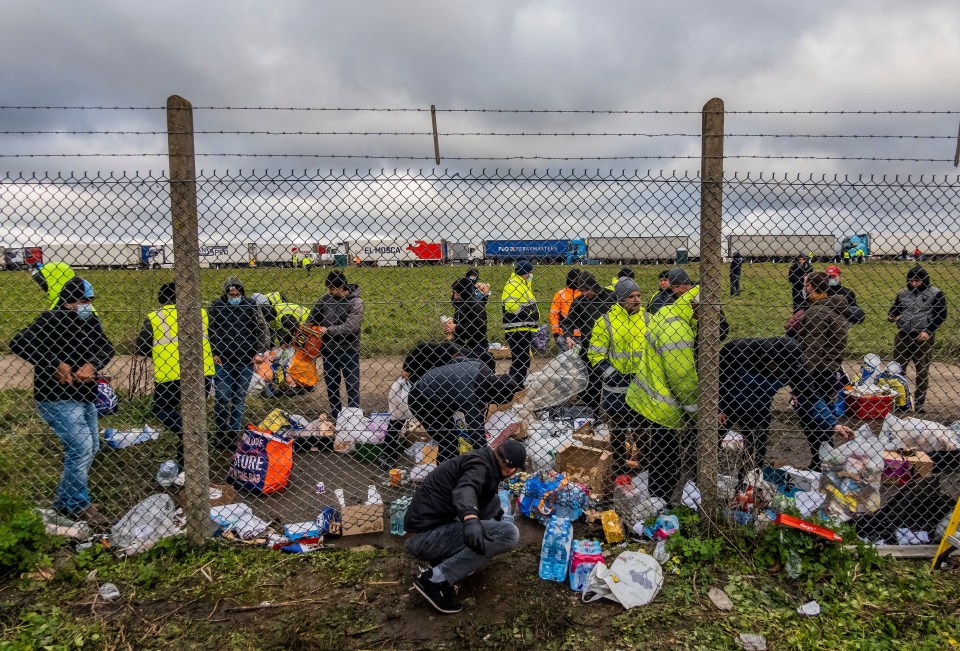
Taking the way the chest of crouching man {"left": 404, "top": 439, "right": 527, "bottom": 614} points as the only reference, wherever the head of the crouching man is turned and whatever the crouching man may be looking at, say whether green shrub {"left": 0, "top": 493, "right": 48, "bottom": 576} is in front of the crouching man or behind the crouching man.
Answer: behind

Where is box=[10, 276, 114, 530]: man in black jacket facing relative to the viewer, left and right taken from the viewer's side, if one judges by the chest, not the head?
facing the viewer and to the right of the viewer

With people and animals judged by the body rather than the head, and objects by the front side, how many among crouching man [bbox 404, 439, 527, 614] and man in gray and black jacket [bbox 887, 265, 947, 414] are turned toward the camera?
1

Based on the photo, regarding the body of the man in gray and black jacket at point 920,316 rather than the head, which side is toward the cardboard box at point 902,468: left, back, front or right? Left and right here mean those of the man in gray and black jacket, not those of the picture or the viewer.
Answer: front

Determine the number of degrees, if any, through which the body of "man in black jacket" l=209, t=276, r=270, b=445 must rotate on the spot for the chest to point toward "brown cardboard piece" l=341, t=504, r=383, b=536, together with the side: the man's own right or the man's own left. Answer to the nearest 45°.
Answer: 0° — they already face it

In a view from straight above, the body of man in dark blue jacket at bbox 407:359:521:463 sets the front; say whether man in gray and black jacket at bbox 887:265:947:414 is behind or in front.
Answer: in front

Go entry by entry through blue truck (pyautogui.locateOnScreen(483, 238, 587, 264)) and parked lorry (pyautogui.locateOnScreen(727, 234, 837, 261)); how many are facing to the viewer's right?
2

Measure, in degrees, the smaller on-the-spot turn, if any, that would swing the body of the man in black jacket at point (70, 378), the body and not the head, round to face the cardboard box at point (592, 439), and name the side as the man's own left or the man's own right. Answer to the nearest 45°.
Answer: approximately 45° to the man's own left

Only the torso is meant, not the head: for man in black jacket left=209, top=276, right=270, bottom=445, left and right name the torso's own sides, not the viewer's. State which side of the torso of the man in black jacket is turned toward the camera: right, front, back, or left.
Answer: front

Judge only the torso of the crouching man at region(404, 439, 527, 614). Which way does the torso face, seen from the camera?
to the viewer's right
